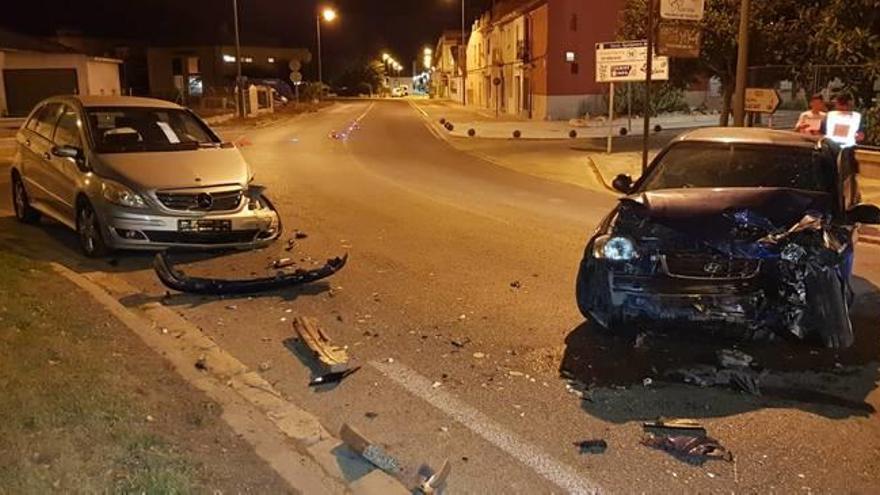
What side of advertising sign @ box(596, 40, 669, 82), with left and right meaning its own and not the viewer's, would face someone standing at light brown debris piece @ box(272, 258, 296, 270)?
front

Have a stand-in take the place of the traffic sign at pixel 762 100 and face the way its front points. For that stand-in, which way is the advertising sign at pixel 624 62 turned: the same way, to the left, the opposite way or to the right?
the same way

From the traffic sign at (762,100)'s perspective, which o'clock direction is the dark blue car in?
The dark blue car is roughly at 12 o'clock from the traffic sign.

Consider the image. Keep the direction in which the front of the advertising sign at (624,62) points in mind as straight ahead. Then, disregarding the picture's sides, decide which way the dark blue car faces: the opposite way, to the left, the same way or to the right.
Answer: the same way

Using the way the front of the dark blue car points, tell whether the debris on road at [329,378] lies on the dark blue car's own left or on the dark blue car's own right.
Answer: on the dark blue car's own right

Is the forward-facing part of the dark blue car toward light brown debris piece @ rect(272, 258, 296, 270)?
no

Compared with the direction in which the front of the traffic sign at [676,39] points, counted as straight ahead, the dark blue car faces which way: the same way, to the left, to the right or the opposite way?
the same way

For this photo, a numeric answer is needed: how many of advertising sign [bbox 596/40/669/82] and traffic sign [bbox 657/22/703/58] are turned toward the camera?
2

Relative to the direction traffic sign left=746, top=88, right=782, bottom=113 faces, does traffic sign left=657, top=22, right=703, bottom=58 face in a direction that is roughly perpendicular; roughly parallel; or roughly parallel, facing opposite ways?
roughly parallel

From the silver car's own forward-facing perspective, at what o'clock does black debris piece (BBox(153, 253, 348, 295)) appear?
The black debris piece is roughly at 1 o'clock from the silver car.

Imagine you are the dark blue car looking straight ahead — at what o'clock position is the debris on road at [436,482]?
The debris on road is roughly at 1 o'clock from the dark blue car.

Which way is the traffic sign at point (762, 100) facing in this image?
toward the camera

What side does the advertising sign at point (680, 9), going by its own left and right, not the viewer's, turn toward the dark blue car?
front

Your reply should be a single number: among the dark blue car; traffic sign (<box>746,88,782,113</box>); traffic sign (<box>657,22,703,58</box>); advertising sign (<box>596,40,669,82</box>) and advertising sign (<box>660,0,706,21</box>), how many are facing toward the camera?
5

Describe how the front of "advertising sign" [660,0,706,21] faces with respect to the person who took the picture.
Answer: facing the viewer

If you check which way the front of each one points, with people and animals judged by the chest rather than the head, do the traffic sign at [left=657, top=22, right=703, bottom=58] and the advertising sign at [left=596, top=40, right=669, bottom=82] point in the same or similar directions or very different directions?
same or similar directions

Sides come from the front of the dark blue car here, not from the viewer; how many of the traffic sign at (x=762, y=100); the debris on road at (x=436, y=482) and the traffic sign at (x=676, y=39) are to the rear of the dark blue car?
2

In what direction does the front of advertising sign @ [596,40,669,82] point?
toward the camera
